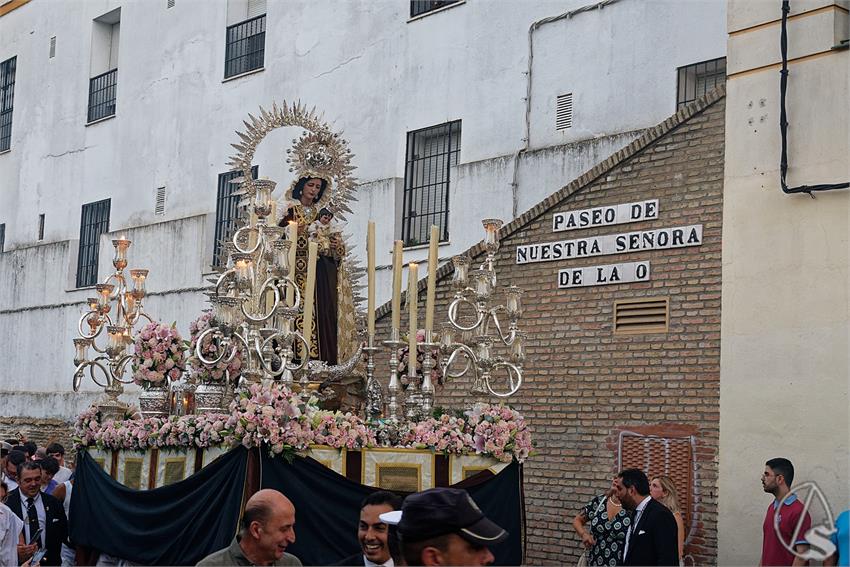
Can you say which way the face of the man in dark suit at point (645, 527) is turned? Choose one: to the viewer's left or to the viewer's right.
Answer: to the viewer's left

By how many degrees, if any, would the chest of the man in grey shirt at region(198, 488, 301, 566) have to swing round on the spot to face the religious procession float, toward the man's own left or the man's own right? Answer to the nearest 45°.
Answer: approximately 135° to the man's own left

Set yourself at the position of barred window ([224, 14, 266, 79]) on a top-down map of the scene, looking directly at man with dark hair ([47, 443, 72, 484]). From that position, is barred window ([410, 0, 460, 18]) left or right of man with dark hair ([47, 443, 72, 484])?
left

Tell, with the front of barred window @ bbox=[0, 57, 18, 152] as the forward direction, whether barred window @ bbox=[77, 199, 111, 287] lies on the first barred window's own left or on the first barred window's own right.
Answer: on the first barred window's own left

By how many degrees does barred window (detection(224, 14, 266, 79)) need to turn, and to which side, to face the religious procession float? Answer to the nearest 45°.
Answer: approximately 45° to its left

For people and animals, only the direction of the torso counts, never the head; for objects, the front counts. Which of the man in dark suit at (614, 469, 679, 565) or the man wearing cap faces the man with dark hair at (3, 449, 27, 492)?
the man in dark suit

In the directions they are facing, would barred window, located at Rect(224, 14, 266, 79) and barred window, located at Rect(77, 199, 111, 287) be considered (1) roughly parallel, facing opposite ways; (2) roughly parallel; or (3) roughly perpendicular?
roughly parallel

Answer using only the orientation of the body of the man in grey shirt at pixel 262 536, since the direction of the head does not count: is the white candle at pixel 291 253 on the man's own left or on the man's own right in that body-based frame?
on the man's own left

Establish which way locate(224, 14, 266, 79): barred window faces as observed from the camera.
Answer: facing the viewer and to the left of the viewer

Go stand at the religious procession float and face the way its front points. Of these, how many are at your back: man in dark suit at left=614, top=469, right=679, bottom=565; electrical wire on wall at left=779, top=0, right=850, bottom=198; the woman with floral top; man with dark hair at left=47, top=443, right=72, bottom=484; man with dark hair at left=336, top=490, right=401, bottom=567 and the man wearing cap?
1

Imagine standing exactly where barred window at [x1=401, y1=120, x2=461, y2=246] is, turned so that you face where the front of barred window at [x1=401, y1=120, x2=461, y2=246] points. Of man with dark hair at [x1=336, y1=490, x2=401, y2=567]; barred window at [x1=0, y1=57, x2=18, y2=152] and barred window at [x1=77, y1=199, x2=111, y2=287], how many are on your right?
2

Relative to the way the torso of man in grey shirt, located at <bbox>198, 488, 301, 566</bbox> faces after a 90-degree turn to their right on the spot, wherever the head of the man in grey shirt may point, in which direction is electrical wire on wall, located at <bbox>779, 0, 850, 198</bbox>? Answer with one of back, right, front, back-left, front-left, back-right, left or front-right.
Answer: back
